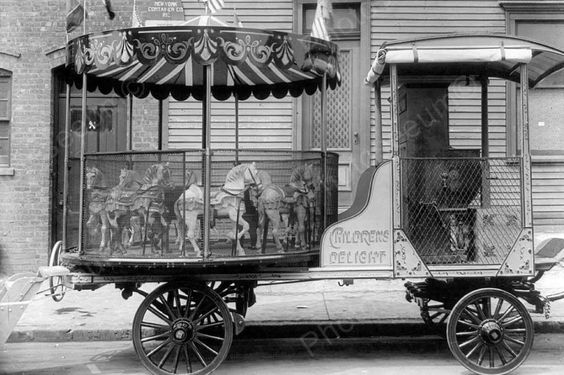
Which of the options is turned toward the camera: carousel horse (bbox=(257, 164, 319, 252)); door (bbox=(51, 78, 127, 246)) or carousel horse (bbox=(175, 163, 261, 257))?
the door

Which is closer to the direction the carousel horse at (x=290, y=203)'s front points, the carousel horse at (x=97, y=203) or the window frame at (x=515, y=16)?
the window frame

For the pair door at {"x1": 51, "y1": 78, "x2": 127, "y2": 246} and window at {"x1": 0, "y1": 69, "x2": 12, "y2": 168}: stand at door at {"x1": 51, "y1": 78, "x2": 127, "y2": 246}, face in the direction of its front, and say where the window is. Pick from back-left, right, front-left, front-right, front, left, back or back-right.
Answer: right

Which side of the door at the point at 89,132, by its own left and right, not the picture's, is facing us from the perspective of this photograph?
front

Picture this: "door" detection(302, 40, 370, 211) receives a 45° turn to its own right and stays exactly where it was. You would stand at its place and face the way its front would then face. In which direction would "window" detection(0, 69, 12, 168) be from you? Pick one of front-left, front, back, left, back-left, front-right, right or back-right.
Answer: front-right

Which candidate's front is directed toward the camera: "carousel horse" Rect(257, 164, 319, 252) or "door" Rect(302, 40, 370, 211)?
the door

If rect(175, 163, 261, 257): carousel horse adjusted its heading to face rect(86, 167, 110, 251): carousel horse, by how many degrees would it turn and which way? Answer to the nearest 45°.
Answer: approximately 180°

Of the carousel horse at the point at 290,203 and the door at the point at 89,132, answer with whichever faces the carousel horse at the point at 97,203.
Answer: the door

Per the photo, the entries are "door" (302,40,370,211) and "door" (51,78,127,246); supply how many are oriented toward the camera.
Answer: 2

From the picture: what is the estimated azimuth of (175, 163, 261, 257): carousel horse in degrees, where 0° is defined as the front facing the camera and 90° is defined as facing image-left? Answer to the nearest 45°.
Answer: approximately 270°

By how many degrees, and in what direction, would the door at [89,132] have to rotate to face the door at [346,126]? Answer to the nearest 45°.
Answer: approximately 90° to its left

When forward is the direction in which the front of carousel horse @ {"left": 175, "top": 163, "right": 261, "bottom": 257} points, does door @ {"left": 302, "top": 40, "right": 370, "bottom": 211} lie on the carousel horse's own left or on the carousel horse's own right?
on the carousel horse's own left

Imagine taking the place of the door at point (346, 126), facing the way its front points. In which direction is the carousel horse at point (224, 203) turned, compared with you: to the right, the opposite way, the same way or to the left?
to the left

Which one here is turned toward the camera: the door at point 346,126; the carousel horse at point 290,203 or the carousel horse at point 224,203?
the door

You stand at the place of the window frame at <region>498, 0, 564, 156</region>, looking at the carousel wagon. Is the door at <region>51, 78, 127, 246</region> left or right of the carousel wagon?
right

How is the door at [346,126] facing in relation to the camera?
toward the camera
